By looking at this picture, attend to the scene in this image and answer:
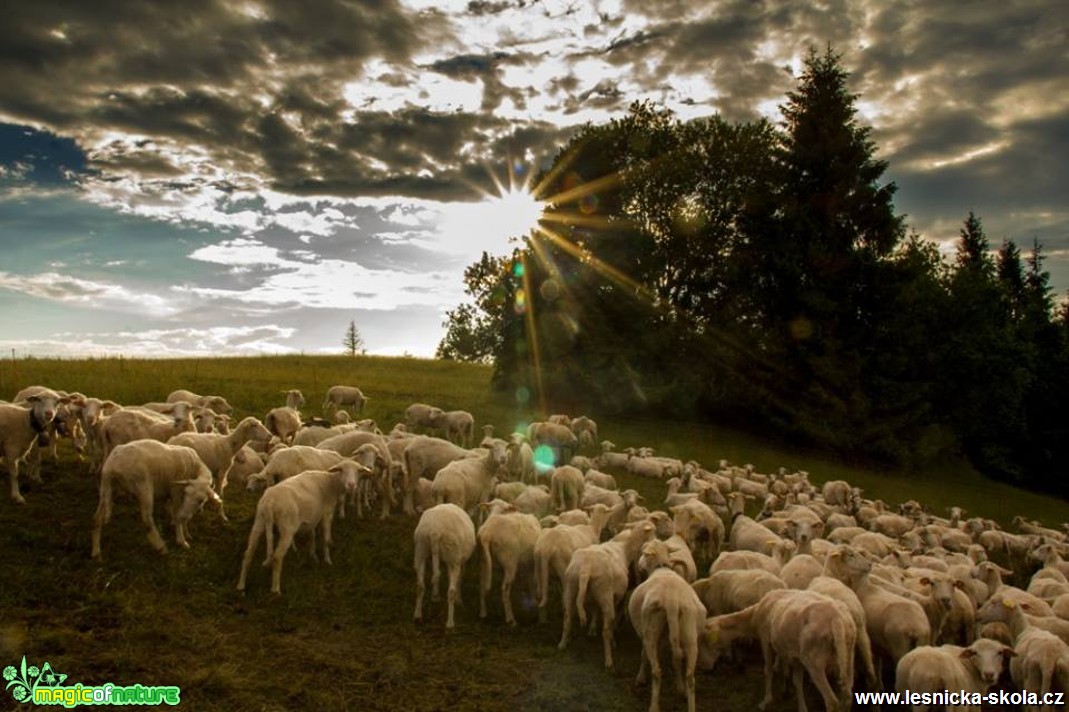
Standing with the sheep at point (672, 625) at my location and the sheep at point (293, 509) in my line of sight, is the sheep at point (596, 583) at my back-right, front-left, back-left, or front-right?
front-right

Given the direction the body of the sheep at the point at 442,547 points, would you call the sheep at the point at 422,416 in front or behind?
in front

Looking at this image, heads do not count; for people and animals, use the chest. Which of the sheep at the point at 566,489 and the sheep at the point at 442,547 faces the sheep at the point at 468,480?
the sheep at the point at 442,547

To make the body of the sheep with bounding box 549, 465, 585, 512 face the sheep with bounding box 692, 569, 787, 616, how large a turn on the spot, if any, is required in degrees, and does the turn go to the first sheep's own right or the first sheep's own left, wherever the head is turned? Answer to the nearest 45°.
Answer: approximately 180°

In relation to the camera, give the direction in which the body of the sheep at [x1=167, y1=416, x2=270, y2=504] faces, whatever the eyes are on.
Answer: to the viewer's right

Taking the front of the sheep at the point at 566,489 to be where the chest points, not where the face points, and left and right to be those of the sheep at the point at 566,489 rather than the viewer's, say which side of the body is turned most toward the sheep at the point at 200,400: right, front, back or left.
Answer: left

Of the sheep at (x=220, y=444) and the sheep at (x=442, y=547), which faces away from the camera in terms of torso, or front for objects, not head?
the sheep at (x=442, y=547)

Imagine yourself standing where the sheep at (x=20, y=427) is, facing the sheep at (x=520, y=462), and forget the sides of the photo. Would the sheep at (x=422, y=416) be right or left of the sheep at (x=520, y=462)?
left

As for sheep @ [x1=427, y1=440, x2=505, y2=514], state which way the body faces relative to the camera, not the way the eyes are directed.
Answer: to the viewer's right

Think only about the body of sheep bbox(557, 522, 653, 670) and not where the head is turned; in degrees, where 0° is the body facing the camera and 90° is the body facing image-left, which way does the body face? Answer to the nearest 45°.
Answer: approximately 225°

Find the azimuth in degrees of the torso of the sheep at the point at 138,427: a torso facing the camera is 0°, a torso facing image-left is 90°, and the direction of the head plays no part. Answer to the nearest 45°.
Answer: approximately 270°

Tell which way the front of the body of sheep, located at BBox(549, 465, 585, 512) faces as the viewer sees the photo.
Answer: away from the camera
